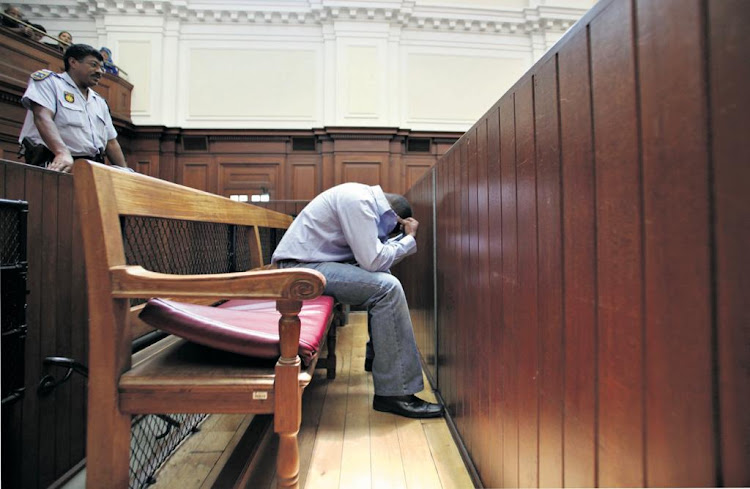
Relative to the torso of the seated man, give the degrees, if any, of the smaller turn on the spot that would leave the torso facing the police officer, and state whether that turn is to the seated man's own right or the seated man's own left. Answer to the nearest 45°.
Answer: approximately 180°

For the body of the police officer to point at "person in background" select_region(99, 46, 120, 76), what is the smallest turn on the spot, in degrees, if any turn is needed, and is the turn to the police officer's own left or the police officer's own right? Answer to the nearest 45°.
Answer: approximately 135° to the police officer's own left

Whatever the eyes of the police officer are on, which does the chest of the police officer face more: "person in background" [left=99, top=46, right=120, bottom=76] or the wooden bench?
the wooden bench

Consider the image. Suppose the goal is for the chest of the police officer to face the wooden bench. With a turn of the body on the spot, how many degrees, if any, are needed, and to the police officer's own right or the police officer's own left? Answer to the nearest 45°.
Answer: approximately 45° to the police officer's own right

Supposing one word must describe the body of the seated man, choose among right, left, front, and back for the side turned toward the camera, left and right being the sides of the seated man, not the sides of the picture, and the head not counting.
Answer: right

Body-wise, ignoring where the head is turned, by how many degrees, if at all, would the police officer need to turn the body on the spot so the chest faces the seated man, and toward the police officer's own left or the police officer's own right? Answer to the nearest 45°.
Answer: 0° — they already face them

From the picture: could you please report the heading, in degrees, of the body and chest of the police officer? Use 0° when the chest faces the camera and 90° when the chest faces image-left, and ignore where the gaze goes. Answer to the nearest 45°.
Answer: approximately 315°

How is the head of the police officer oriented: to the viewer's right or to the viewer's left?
to the viewer's right
